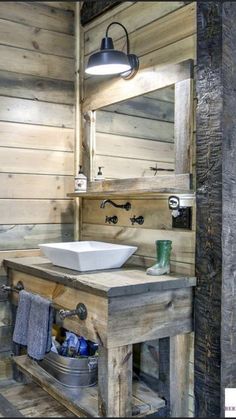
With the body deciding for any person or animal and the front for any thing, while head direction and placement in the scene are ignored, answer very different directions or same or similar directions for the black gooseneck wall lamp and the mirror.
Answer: same or similar directions

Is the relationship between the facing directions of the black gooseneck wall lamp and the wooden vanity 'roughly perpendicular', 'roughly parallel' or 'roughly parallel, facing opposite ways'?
roughly parallel
